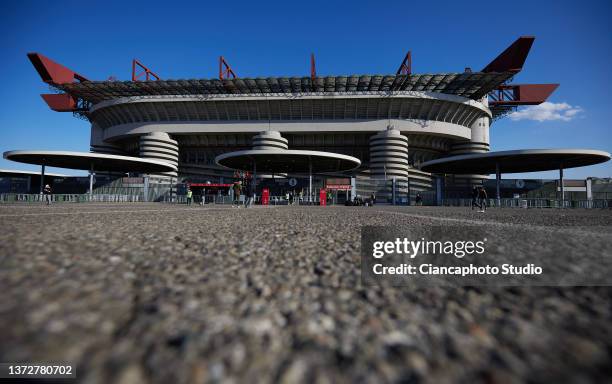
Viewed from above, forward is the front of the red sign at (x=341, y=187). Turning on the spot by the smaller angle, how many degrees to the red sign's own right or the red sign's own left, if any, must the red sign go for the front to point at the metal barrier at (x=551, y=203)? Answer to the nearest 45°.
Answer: approximately 90° to the red sign's own left

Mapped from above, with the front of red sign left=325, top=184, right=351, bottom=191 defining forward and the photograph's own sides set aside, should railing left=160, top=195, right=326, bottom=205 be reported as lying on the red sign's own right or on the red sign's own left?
on the red sign's own right

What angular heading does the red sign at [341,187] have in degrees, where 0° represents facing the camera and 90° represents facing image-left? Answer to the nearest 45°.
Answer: approximately 0°

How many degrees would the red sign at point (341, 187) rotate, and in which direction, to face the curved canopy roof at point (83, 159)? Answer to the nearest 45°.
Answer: approximately 90° to its right
